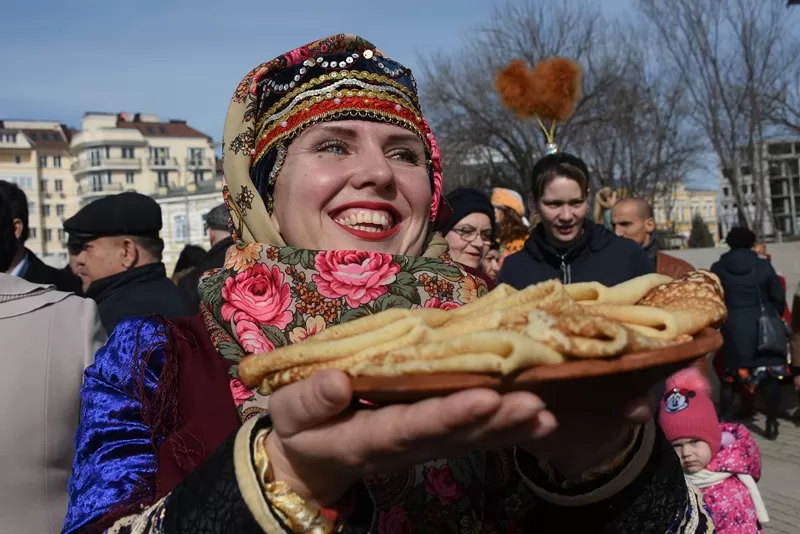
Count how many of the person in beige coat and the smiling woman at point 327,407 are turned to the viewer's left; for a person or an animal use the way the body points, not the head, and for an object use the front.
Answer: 0

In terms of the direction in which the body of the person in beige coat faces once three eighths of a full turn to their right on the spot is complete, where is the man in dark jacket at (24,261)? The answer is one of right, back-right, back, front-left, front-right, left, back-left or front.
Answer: back-left

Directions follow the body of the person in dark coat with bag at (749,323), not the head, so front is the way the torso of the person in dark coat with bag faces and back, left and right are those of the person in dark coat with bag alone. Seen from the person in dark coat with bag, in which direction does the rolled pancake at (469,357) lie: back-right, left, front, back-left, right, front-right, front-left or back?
back

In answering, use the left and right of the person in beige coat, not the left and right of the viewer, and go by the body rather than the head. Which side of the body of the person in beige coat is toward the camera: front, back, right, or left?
back

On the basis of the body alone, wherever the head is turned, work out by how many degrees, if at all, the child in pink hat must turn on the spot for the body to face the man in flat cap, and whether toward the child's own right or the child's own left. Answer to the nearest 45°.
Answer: approximately 45° to the child's own right

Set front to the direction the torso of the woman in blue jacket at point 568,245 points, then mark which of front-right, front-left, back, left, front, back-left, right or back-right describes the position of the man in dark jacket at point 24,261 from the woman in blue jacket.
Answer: right

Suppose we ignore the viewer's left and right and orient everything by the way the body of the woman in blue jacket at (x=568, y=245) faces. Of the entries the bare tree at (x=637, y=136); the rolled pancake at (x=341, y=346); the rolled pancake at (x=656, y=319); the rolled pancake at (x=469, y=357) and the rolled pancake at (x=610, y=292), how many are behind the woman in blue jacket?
1

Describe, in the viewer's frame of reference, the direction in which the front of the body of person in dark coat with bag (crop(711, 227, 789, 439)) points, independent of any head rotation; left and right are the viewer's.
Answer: facing away from the viewer

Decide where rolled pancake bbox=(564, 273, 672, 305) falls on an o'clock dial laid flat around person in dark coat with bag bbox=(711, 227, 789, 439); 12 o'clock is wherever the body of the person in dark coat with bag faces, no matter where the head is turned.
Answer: The rolled pancake is roughly at 6 o'clock from the person in dark coat with bag.

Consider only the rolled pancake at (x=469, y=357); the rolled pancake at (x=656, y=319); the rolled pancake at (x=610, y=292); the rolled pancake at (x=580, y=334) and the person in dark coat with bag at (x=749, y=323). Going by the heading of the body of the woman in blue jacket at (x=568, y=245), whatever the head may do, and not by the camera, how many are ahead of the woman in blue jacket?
4

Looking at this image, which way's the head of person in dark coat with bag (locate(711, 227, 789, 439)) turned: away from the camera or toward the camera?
away from the camera

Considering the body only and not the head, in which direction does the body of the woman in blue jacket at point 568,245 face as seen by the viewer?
toward the camera

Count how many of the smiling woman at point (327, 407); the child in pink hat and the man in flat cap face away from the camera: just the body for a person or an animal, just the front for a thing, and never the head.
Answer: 0

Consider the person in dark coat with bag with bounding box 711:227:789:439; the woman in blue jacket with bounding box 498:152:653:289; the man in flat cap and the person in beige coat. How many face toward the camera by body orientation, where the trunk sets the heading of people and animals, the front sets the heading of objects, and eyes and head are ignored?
1

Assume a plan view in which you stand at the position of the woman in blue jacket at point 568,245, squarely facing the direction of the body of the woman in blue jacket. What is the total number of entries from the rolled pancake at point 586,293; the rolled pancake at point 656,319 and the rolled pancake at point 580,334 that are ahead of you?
3

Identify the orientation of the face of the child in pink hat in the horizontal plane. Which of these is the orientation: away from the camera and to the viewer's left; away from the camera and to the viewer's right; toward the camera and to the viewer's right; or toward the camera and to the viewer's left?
toward the camera and to the viewer's left
